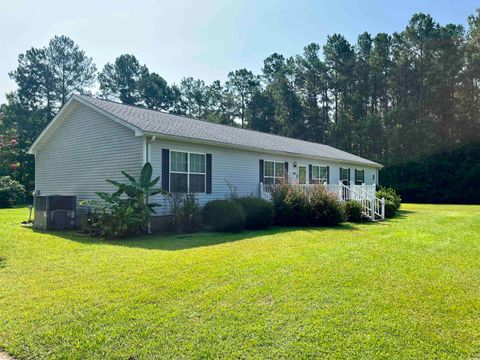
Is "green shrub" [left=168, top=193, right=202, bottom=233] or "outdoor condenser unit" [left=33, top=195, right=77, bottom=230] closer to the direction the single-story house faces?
the green shrub

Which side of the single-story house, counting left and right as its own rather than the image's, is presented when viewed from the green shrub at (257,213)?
front

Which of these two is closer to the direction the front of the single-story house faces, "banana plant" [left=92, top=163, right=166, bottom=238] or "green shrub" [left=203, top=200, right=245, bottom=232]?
the green shrub

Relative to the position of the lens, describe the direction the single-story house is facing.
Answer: facing the viewer and to the right of the viewer

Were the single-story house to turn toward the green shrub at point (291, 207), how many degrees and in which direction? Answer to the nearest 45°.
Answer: approximately 45° to its left

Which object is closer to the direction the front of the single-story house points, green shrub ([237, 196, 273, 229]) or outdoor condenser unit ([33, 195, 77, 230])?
the green shrub

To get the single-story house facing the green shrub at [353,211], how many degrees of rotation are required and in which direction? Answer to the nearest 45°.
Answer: approximately 45° to its left

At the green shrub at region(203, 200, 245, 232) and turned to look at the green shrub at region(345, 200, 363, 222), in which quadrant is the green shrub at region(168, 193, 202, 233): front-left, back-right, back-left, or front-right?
back-left

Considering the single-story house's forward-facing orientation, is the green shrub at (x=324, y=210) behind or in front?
in front
